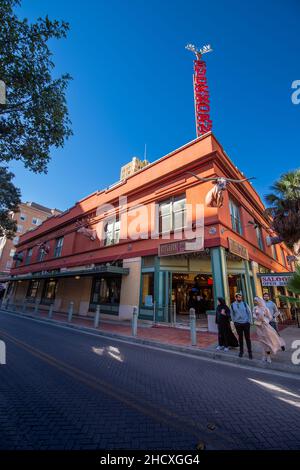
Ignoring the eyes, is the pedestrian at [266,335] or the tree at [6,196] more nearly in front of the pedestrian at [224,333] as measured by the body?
the tree

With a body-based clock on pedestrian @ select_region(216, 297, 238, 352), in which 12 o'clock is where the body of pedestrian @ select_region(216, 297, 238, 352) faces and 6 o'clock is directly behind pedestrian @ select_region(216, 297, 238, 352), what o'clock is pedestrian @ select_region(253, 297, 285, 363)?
pedestrian @ select_region(253, 297, 285, 363) is roughly at 9 o'clock from pedestrian @ select_region(216, 297, 238, 352).

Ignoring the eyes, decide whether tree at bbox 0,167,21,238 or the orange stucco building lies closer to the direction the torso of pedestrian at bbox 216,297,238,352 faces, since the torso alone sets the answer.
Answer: the tree

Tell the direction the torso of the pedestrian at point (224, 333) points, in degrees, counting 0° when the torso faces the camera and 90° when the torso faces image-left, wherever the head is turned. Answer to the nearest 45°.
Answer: approximately 45°

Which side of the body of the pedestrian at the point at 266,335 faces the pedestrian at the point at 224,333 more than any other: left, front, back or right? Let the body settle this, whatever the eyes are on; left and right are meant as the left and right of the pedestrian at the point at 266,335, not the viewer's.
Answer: right

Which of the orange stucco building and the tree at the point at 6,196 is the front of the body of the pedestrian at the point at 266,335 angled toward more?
the tree

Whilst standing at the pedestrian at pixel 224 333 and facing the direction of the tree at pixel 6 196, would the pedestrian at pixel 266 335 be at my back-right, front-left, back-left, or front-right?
back-left

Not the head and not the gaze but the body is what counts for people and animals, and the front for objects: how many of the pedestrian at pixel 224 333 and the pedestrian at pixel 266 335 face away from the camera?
0

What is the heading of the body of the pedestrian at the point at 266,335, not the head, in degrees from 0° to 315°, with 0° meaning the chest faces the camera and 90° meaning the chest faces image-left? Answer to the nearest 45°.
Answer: approximately 45°

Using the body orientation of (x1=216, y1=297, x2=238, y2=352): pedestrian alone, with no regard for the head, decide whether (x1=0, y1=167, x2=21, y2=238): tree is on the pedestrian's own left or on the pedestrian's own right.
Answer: on the pedestrian's own right
